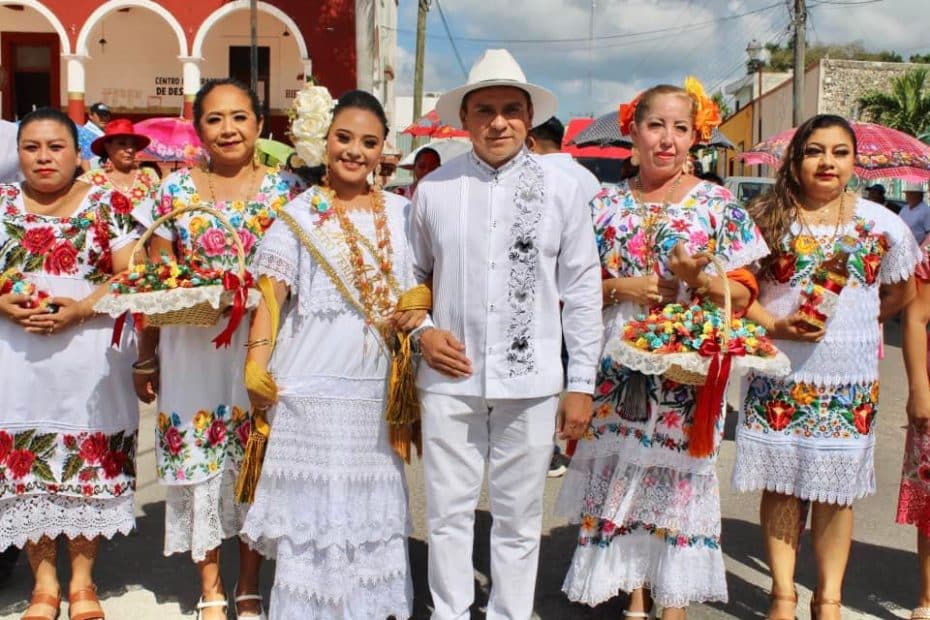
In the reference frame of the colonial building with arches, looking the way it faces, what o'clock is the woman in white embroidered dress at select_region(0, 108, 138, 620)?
The woman in white embroidered dress is roughly at 12 o'clock from the colonial building with arches.

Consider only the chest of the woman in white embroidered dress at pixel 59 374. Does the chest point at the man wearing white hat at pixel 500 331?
no

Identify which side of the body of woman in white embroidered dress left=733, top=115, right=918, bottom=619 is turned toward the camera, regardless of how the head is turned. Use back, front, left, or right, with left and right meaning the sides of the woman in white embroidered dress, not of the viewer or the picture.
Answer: front

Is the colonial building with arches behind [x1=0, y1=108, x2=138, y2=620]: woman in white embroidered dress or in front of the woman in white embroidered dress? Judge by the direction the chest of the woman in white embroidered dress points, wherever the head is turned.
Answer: behind

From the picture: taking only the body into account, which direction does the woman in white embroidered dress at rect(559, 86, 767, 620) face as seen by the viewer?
toward the camera

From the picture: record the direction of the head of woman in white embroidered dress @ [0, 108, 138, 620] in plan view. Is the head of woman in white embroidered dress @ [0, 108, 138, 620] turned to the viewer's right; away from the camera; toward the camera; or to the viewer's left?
toward the camera

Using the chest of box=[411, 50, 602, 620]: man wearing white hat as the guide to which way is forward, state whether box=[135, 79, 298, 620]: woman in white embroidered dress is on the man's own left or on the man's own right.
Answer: on the man's own right

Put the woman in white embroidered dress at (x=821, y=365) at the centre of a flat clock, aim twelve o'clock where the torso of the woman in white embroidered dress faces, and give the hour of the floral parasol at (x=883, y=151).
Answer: The floral parasol is roughly at 6 o'clock from the woman in white embroidered dress.

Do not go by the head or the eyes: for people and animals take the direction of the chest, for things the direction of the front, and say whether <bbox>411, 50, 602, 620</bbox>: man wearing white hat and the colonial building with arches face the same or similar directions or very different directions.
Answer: same or similar directions

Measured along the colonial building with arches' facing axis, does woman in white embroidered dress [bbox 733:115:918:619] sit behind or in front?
in front

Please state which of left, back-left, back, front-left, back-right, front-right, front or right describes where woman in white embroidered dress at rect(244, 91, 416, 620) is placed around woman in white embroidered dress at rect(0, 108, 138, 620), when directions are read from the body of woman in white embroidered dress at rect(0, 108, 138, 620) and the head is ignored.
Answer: front-left

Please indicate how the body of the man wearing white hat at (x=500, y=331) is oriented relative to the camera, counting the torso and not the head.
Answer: toward the camera

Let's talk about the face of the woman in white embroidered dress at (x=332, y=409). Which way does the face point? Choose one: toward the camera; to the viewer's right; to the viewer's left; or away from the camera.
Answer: toward the camera

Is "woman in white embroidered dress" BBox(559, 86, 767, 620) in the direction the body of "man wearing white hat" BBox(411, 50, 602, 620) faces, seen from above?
no

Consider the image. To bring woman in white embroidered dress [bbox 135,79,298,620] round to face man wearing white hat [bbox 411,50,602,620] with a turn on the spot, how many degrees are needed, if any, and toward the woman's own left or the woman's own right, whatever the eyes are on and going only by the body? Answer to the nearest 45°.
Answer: approximately 45° to the woman's own left

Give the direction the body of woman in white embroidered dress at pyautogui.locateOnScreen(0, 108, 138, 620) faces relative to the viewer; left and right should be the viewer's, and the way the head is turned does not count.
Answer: facing the viewer

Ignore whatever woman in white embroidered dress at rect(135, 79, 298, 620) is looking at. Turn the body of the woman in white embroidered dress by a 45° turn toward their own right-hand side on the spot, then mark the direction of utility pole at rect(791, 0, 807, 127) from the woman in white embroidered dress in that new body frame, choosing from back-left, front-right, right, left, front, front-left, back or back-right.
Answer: back

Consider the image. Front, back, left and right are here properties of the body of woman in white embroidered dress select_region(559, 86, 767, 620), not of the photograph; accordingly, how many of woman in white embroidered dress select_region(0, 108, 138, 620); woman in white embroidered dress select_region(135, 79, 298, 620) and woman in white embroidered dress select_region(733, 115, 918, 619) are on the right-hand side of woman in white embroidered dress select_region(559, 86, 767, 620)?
2

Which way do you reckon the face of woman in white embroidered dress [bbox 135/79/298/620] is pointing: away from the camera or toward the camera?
toward the camera

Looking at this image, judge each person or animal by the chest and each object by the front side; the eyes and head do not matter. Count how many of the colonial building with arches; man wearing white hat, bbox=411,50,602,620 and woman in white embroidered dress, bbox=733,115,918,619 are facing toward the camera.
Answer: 3
